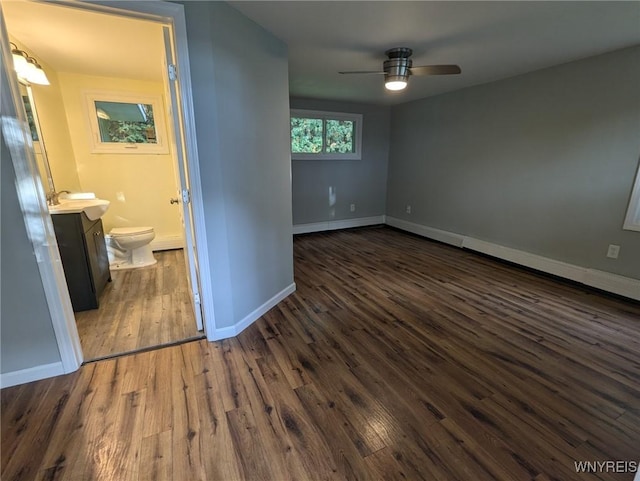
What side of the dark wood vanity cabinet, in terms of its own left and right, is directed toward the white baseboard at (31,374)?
right

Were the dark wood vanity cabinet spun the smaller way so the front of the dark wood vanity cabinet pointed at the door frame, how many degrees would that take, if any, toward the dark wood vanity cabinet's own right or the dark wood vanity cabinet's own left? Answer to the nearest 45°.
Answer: approximately 45° to the dark wood vanity cabinet's own right

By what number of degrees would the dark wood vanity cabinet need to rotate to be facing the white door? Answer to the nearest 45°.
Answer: approximately 45° to its right

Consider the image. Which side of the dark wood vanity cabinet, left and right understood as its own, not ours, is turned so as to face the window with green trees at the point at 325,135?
front

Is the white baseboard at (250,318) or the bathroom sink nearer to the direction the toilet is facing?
the white baseboard

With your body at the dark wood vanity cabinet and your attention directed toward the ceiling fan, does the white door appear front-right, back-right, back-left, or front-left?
front-right

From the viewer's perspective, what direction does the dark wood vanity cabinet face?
to the viewer's right
